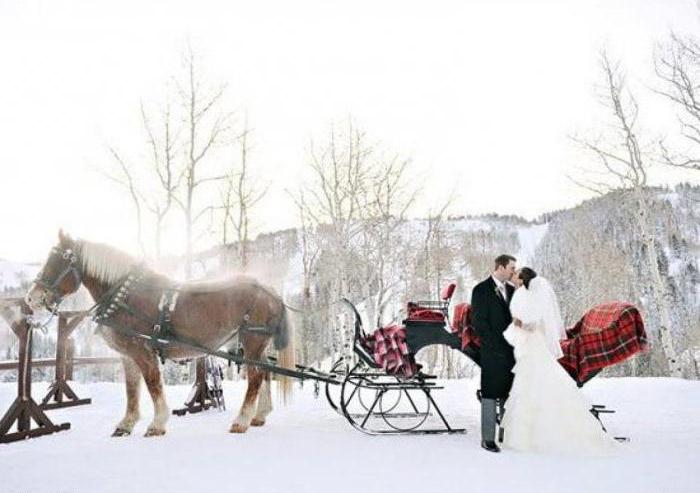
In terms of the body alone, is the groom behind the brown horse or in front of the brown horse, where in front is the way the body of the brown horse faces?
behind

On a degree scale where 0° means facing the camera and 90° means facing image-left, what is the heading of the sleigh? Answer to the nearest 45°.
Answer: approximately 90°

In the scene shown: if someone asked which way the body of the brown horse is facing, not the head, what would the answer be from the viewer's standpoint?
to the viewer's left

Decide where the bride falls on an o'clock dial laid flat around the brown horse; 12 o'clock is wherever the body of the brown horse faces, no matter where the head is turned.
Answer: The bride is roughly at 7 o'clock from the brown horse.

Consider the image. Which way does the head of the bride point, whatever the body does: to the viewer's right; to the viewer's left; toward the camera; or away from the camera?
to the viewer's left

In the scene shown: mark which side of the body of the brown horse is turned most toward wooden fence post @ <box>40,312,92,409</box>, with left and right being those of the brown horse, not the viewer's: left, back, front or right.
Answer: right

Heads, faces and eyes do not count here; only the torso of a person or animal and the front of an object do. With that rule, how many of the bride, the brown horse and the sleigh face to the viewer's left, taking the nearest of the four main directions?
3

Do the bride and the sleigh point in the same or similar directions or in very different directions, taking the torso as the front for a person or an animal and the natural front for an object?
same or similar directions

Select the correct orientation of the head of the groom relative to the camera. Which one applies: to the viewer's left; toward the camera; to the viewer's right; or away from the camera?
to the viewer's right

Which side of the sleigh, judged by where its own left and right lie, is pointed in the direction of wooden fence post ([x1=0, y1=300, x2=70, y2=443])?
front

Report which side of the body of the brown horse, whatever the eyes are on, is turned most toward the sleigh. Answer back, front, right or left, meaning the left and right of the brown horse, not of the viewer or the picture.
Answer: back

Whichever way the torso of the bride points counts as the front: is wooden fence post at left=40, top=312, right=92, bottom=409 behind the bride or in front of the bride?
in front

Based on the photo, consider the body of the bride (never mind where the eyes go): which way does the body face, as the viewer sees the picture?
to the viewer's left

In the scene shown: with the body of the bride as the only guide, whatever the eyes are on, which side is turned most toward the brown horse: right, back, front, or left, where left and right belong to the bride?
front
